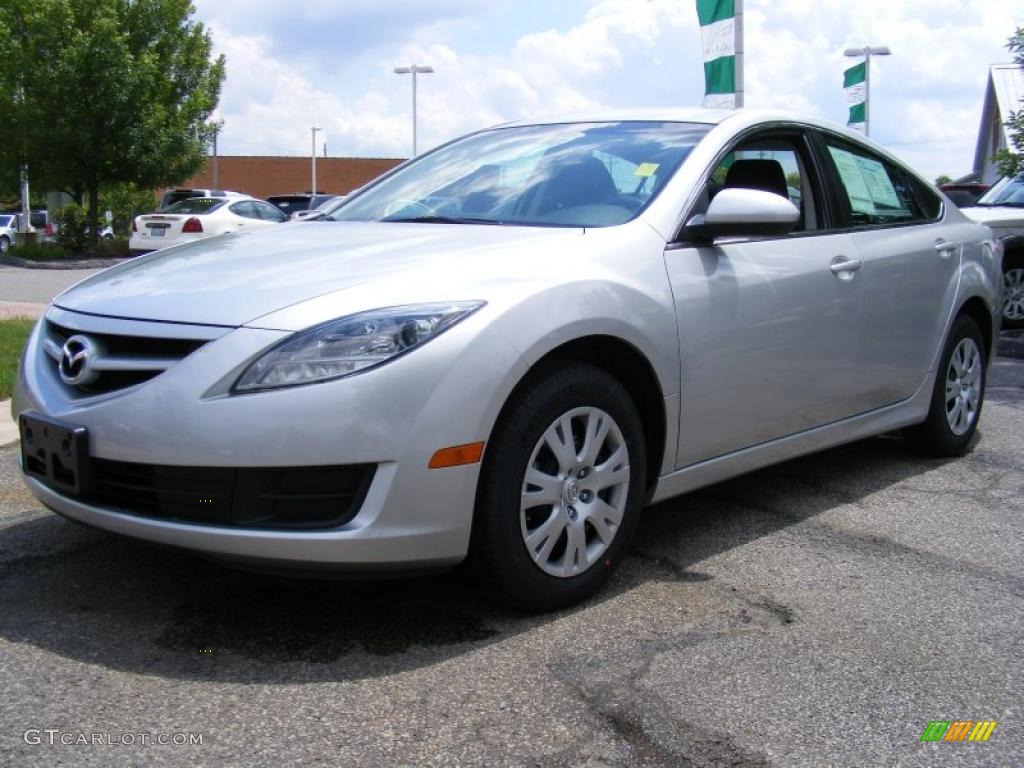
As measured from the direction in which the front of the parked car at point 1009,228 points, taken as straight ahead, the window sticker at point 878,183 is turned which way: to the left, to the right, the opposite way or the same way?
to the left

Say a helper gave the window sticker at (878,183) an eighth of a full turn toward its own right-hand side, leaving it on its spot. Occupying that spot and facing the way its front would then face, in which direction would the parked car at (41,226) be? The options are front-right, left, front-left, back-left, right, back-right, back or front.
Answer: back-right

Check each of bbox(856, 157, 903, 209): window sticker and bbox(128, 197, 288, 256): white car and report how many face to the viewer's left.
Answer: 0

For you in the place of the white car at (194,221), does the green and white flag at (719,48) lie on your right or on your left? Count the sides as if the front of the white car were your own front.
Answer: on your right

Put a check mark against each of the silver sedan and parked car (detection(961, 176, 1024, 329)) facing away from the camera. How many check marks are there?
0

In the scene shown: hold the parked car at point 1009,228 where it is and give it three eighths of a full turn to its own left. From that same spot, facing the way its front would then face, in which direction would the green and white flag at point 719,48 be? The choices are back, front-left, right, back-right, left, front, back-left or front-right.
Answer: back

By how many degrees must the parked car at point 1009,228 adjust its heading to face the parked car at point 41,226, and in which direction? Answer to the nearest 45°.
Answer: approximately 90° to its right

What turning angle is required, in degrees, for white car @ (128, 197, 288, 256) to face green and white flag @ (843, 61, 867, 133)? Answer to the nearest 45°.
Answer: approximately 90° to its right

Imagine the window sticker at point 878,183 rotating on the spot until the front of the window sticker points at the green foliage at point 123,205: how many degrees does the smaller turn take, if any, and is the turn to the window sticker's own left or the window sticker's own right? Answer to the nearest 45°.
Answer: approximately 180°

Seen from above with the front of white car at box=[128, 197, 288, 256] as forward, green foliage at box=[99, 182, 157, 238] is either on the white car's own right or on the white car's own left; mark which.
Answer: on the white car's own left

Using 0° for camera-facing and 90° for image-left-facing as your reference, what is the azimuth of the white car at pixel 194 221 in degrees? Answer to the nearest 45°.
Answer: approximately 225°

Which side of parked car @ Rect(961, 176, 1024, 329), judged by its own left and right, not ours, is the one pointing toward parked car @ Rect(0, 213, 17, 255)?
right

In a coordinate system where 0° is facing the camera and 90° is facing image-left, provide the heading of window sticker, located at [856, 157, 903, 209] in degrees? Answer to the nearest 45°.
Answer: approximately 315°

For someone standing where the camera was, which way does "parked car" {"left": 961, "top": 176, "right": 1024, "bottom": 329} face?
facing the viewer and to the left of the viewer
